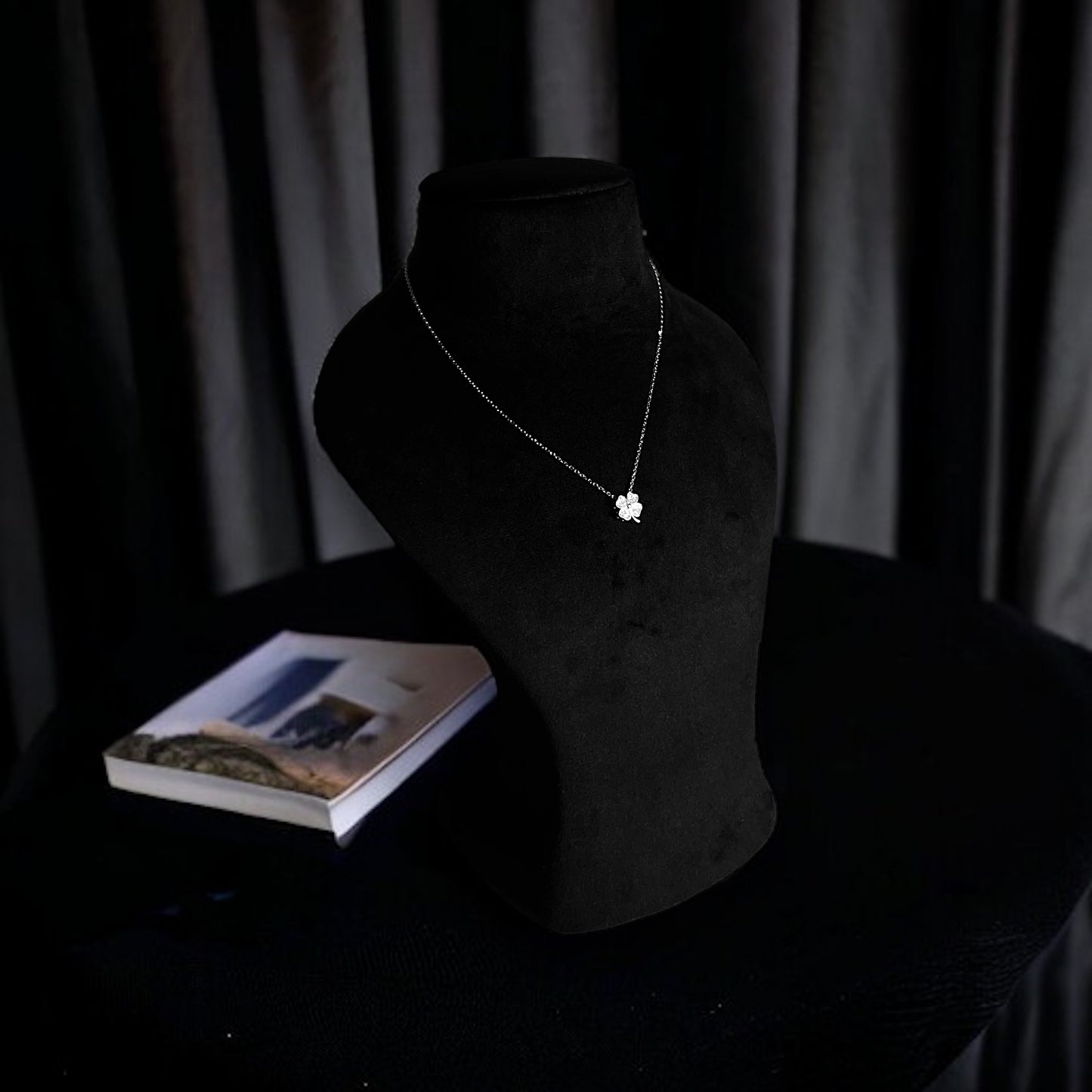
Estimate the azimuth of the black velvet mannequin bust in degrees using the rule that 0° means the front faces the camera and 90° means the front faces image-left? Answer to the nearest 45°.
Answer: approximately 315°

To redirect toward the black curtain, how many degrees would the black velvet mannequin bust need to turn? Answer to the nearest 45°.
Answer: approximately 135° to its left
